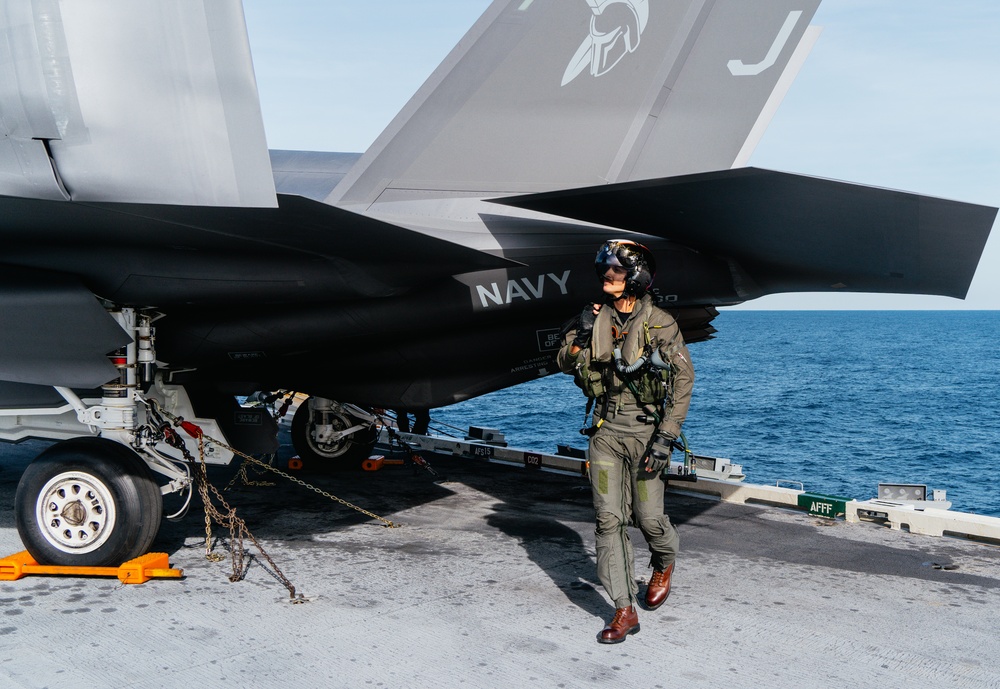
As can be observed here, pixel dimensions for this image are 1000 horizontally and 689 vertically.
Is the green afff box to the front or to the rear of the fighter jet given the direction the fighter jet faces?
to the rear

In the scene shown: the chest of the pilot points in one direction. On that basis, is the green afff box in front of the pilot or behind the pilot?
behind

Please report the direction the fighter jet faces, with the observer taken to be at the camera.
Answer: facing to the left of the viewer

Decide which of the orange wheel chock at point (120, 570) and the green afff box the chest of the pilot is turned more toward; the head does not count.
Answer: the orange wheel chock

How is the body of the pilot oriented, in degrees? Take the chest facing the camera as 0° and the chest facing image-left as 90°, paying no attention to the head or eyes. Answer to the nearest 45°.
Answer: approximately 45°

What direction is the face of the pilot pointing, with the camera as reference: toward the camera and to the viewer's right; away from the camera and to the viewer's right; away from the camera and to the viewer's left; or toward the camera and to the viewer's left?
toward the camera and to the viewer's left
